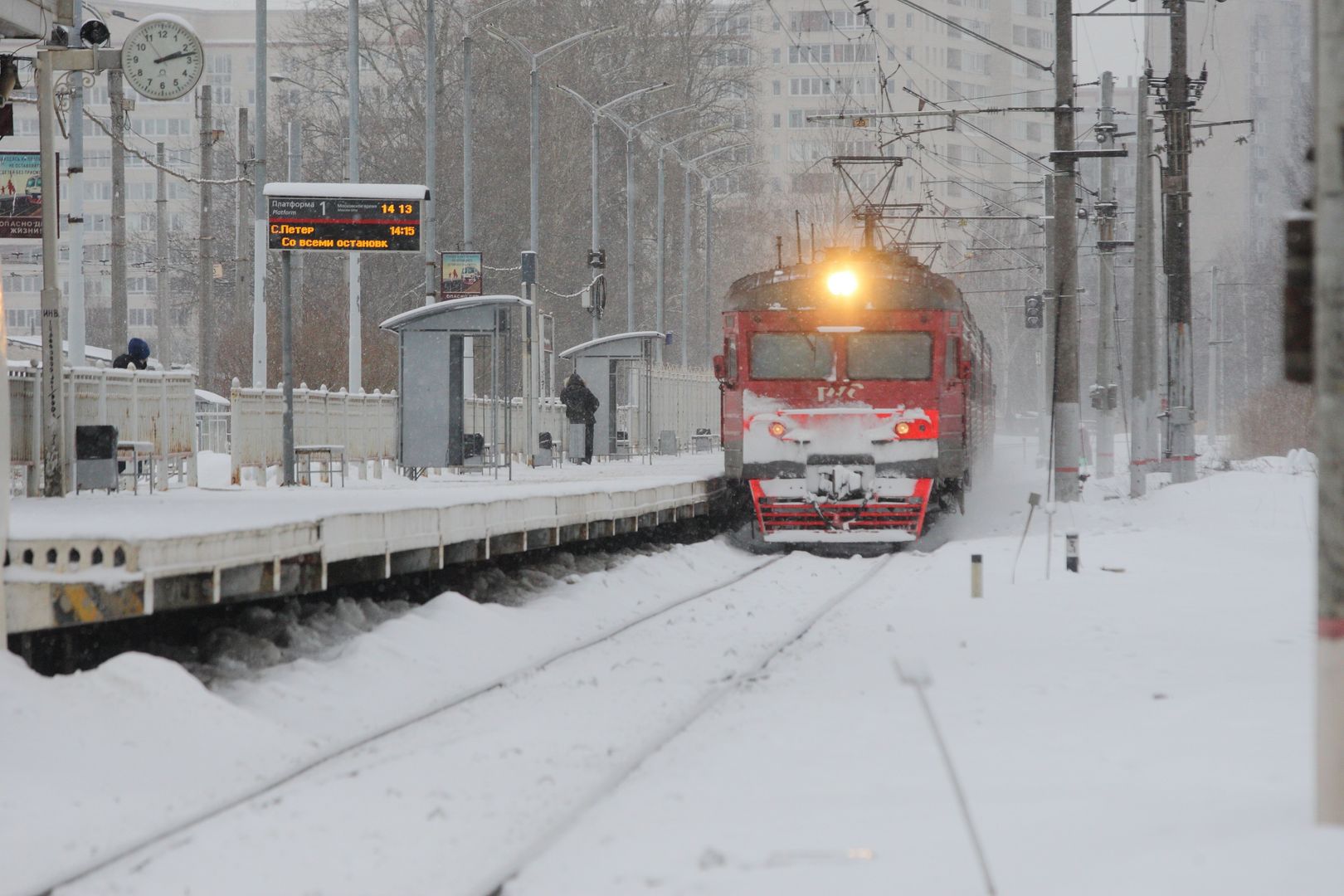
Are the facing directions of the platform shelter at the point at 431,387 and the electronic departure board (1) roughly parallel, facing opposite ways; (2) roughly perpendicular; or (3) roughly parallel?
roughly perpendicular

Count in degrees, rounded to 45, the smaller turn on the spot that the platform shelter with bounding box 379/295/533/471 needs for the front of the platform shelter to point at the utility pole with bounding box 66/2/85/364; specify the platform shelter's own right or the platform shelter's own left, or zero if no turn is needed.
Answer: approximately 180°

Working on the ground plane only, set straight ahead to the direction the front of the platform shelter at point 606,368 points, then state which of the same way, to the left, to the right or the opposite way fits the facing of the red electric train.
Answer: to the right

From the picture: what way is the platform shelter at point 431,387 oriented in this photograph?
to the viewer's right

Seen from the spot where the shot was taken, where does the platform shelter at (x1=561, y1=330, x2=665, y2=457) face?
facing to the right of the viewer

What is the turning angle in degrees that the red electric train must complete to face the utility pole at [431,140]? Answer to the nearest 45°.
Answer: approximately 135° to its right

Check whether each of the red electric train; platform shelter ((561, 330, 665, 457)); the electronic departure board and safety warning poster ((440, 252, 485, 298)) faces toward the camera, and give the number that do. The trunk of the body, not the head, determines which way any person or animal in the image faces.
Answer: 3

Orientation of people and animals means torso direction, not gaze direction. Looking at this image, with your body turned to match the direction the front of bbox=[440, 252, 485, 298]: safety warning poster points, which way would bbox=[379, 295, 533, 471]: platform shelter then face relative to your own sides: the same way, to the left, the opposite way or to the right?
to the left

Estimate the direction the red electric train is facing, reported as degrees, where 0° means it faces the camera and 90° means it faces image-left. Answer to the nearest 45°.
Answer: approximately 0°
